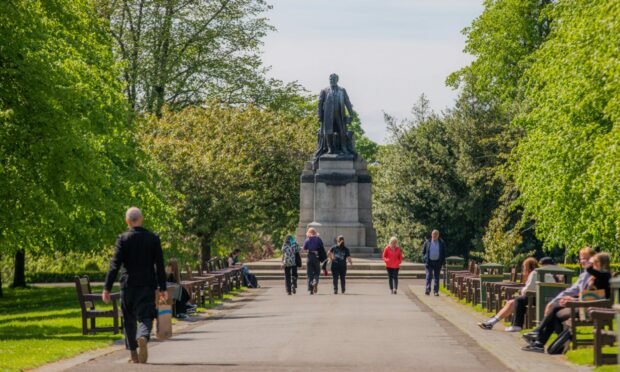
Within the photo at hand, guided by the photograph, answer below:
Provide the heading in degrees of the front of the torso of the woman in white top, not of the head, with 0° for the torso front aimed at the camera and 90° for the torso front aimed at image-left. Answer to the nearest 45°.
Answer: approximately 90°

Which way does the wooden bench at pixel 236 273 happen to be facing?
to the viewer's right

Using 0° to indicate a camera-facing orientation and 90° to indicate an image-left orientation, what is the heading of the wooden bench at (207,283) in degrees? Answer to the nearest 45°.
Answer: approximately 270°

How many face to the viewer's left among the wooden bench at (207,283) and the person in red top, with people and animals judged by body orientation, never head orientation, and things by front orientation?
0

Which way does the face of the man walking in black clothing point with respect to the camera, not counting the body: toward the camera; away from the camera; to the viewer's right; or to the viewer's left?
away from the camera

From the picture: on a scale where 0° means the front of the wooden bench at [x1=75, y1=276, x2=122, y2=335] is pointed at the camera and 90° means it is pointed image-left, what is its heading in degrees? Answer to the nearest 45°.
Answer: approximately 270°

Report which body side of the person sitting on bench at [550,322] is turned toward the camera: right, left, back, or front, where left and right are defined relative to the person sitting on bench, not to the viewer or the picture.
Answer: left

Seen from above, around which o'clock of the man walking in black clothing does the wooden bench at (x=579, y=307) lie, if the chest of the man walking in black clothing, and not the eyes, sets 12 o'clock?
The wooden bench is roughly at 3 o'clock from the man walking in black clothing.

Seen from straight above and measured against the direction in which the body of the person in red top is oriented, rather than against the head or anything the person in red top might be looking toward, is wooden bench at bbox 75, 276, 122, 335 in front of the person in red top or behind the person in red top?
in front
